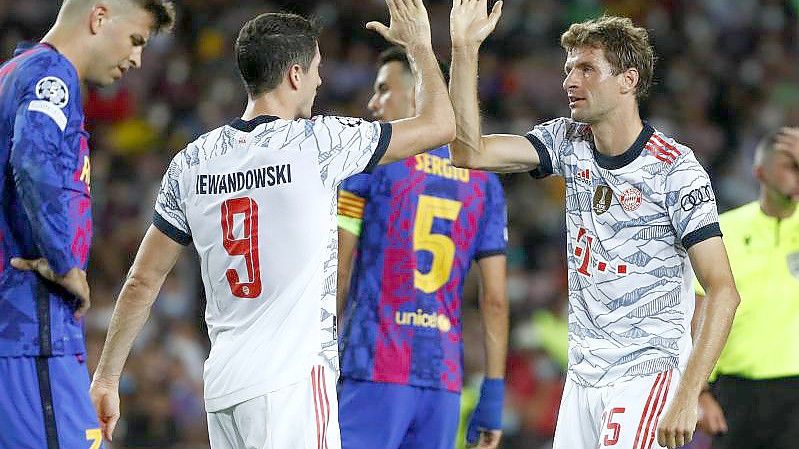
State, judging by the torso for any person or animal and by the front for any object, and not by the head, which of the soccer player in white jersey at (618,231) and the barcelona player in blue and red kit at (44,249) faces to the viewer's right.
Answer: the barcelona player in blue and red kit

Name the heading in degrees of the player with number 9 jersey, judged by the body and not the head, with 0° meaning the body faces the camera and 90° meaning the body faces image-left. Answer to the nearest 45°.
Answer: approximately 225°

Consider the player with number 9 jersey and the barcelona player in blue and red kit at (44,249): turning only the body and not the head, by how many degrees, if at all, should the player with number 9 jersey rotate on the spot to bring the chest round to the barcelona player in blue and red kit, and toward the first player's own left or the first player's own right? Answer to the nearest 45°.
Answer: approximately 135° to the first player's own left

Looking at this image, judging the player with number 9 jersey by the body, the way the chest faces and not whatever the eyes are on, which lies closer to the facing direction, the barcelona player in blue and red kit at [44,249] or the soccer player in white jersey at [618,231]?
the soccer player in white jersey

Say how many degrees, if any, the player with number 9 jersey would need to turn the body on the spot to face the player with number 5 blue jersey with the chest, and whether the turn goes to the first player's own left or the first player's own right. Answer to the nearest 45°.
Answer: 0° — they already face them

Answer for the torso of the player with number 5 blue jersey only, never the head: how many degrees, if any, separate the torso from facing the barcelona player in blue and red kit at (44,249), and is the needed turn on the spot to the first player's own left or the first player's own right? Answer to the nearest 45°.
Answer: approximately 90° to the first player's own left

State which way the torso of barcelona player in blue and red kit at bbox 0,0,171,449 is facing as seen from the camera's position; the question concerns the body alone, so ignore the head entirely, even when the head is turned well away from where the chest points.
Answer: to the viewer's right

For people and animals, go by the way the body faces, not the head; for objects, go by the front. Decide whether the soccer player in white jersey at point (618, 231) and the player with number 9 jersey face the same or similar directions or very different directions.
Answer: very different directions

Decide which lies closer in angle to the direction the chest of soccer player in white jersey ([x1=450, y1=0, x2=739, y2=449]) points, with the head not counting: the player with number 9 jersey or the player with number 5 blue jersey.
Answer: the player with number 9 jersey

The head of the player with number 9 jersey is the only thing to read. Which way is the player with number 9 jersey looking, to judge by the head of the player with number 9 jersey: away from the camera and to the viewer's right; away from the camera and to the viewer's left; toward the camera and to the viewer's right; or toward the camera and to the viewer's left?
away from the camera and to the viewer's right

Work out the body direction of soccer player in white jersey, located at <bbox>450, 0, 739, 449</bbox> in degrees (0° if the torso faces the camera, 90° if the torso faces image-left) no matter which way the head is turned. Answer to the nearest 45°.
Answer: approximately 45°

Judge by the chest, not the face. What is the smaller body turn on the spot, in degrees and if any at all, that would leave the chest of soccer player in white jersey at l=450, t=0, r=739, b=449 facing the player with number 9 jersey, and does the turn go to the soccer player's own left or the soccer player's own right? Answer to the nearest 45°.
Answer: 0° — they already face them

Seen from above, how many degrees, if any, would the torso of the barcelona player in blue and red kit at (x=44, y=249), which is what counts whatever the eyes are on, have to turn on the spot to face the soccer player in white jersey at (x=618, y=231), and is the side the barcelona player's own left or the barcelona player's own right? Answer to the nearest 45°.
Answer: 0° — they already face them

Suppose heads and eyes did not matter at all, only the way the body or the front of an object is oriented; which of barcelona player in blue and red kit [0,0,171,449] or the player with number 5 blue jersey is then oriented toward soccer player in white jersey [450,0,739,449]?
the barcelona player in blue and red kit
